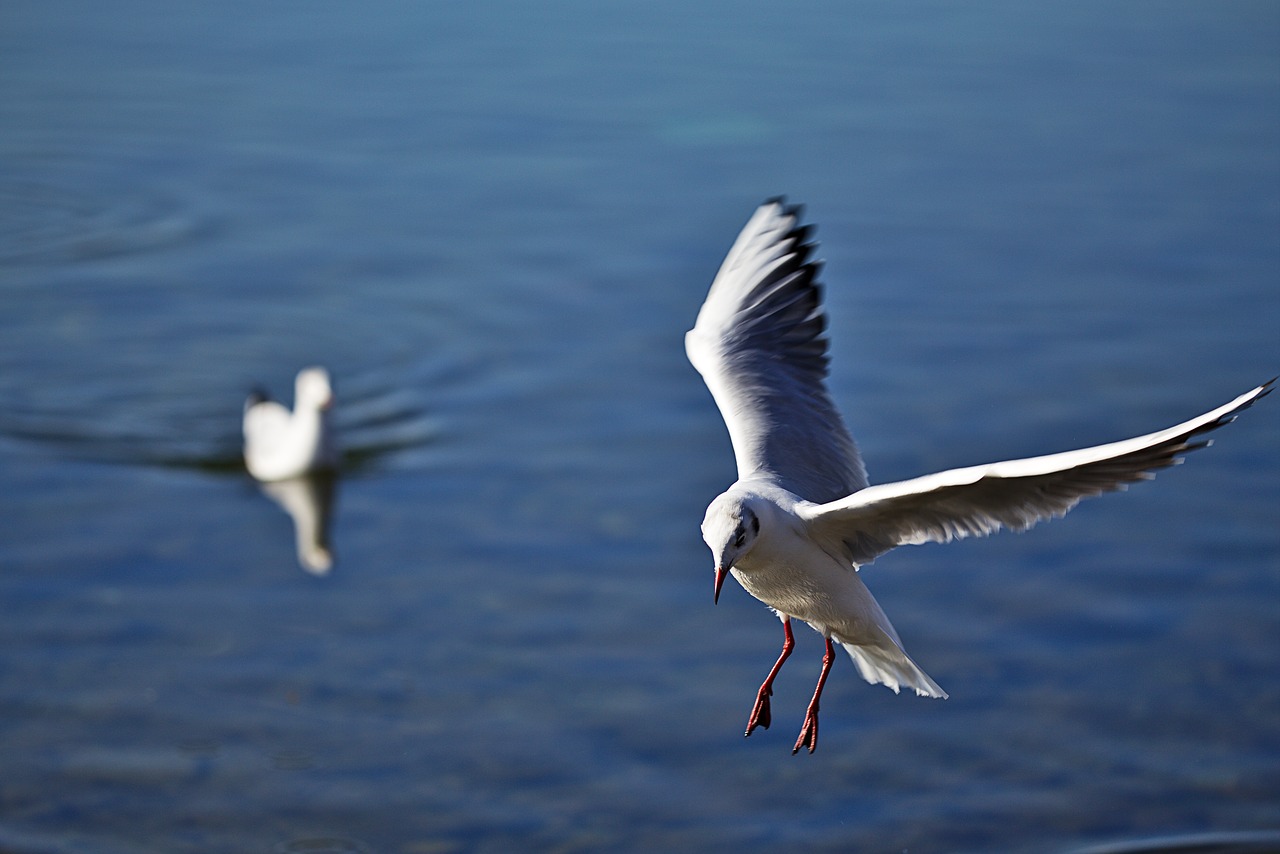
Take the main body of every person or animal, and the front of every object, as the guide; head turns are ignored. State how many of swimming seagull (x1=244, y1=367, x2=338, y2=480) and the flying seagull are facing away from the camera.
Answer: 0

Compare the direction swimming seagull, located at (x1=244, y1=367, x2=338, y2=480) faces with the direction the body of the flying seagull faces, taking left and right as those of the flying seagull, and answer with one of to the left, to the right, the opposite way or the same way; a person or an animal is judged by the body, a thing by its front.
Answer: to the left

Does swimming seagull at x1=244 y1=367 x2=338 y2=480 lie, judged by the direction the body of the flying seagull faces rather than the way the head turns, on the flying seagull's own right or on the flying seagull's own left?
on the flying seagull's own right

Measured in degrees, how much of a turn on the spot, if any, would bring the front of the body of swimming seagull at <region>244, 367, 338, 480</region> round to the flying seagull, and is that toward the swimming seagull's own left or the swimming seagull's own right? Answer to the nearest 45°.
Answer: approximately 45° to the swimming seagull's own right

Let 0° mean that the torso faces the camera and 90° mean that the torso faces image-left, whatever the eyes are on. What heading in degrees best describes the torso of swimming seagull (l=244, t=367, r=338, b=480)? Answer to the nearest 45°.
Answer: approximately 315°

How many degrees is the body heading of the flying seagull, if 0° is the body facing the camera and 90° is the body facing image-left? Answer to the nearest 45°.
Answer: approximately 45°
